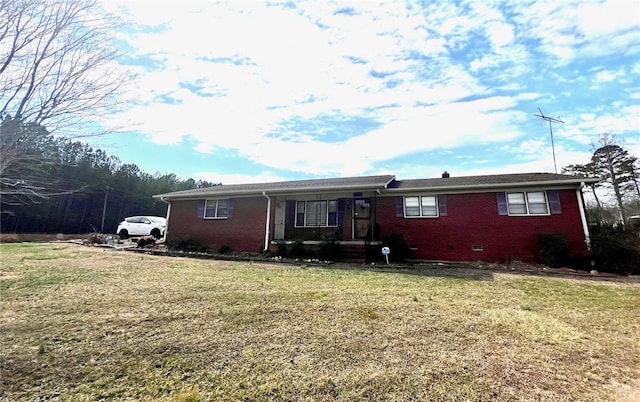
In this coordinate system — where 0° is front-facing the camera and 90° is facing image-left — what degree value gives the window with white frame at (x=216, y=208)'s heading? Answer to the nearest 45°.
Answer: approximately 0°

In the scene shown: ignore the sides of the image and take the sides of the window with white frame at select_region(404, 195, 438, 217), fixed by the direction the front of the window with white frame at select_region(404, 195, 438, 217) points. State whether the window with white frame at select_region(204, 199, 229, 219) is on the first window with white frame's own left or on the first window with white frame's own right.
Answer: on the first window with white frame's own right

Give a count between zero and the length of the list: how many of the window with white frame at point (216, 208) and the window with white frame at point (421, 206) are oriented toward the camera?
2

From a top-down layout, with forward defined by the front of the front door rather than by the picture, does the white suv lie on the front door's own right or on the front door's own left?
on the front door's own right

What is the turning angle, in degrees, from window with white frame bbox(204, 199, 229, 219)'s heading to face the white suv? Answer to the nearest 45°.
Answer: approximately 135° to its right

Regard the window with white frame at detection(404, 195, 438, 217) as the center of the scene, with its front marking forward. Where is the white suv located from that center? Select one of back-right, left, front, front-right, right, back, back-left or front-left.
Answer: right

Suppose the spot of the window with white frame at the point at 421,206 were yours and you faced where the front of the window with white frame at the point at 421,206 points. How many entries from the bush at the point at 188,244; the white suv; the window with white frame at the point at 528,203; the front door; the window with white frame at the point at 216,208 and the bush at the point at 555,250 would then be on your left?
2

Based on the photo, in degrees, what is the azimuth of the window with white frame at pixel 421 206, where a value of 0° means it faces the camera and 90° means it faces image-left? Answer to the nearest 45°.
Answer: approximately 0°

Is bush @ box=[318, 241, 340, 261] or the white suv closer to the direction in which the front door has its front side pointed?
the bush

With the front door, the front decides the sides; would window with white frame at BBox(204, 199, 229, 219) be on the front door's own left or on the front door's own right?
on the front door's own right

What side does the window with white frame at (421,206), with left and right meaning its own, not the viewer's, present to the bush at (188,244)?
right
